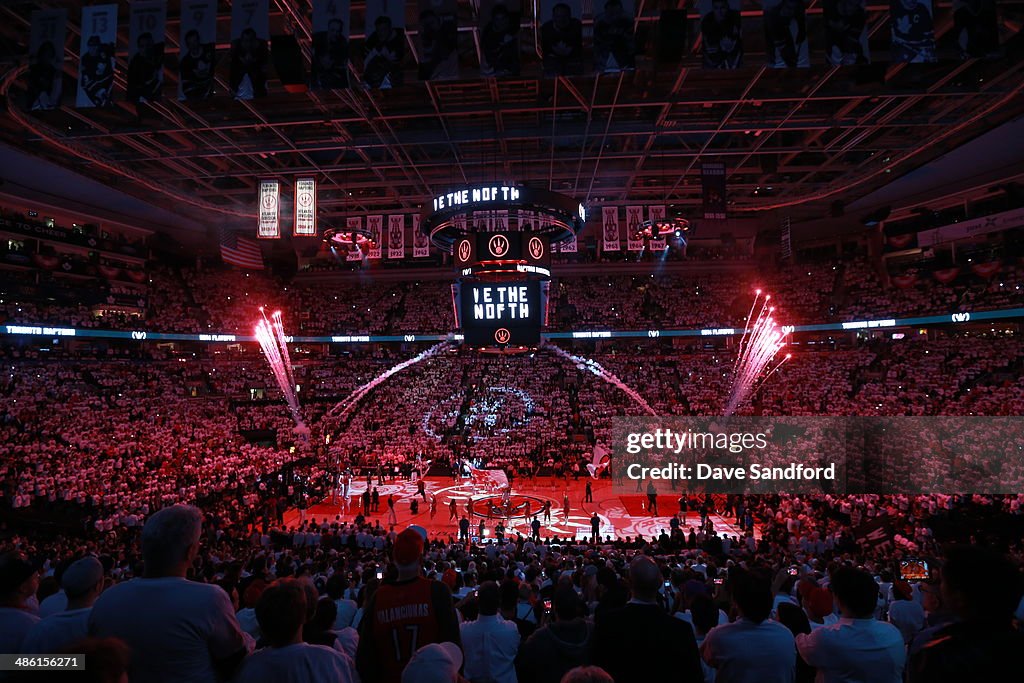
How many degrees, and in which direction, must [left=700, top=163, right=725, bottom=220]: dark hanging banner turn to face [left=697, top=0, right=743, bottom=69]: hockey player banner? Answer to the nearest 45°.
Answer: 0° — it already faces it

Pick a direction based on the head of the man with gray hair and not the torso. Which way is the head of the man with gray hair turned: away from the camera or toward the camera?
away from the camera

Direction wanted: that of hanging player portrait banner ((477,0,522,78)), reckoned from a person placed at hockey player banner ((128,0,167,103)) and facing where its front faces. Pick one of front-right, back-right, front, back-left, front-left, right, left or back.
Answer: front-left

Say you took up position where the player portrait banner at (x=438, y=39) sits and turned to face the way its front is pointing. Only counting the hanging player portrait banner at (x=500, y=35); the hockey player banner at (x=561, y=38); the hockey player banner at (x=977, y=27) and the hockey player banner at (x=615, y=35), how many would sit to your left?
4

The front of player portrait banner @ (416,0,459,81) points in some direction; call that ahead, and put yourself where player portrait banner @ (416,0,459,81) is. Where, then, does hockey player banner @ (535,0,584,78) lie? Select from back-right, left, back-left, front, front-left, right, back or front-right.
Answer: left

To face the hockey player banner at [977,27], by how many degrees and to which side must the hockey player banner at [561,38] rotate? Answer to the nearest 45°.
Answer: approximately 90° to its left

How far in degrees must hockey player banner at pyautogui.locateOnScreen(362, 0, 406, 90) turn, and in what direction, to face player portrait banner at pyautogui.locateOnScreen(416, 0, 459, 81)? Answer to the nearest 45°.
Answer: approximately 90° to its left

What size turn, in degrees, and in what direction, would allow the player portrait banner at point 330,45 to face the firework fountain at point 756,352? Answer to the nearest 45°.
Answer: approximately 135° to its left

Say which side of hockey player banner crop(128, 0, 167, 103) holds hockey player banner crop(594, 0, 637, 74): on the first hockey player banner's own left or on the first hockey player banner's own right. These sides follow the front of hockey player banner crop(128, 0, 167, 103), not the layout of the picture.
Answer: on the first hockey player banner's own left

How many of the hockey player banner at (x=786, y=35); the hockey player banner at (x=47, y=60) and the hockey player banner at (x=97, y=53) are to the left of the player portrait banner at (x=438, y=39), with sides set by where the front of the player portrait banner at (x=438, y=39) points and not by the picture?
1
